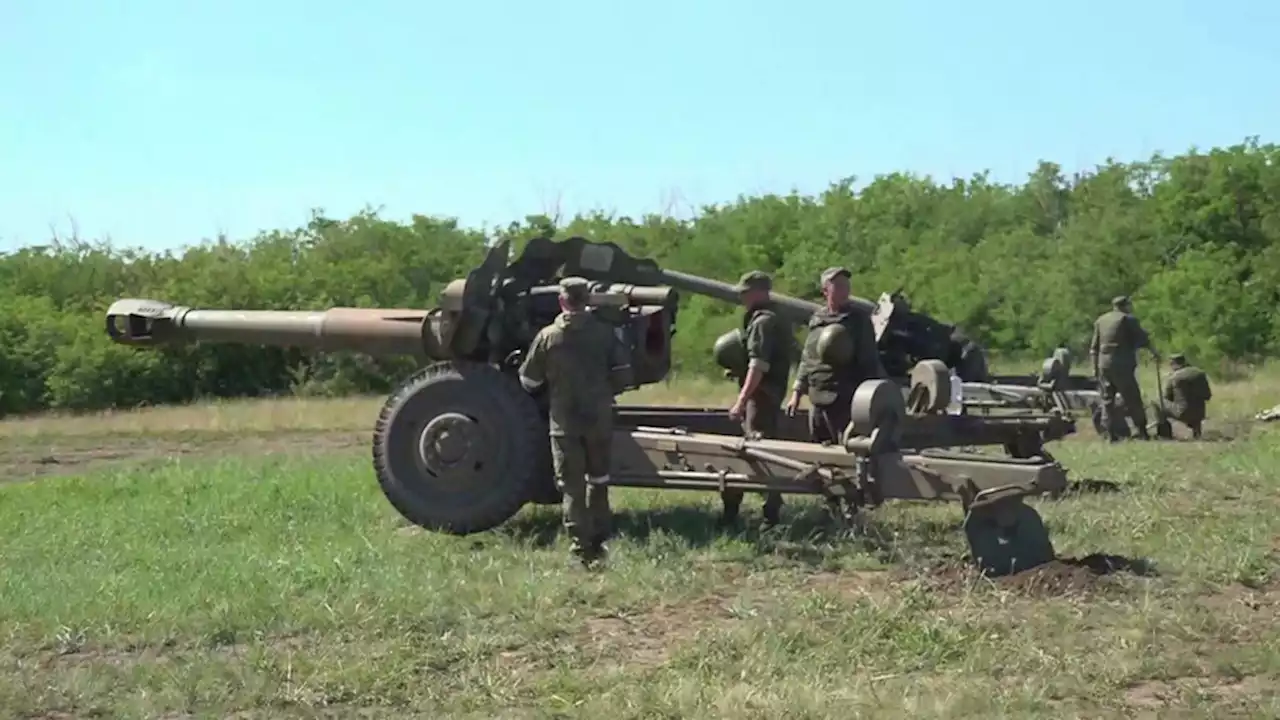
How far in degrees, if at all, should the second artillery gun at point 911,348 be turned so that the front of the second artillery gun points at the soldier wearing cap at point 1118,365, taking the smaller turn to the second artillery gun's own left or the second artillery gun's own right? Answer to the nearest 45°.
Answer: approximately 135° to the second artillery gun's own right

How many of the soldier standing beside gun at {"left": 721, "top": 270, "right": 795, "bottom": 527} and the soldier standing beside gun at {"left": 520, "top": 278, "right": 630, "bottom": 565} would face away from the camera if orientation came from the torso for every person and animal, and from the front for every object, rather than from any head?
1

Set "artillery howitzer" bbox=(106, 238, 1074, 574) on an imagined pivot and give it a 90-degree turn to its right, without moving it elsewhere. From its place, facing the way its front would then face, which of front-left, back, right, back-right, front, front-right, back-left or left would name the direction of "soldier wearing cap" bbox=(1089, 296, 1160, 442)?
front-right

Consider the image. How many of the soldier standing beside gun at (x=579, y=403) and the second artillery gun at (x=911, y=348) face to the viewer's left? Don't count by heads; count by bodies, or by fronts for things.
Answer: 1

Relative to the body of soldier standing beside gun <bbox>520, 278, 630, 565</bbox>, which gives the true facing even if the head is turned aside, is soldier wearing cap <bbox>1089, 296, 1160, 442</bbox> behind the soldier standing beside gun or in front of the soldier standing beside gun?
in front

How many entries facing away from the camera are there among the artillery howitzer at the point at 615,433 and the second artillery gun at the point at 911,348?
0

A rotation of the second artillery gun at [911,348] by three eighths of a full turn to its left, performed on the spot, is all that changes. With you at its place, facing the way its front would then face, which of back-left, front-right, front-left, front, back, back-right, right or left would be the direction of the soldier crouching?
left

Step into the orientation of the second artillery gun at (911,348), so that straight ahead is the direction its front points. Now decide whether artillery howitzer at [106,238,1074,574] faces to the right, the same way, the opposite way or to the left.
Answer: the same way

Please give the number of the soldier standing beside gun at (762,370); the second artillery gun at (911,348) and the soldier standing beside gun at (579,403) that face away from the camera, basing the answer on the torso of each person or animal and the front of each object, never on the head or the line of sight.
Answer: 1

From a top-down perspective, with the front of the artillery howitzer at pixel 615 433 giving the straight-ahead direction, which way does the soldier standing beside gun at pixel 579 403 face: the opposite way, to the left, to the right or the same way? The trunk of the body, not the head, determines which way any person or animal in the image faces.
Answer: to the right

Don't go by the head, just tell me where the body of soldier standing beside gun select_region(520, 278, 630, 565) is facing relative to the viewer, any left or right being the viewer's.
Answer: facing away from the viewer

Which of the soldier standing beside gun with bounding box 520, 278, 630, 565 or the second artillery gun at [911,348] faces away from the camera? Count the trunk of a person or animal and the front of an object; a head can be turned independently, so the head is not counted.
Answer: the soldier standing beside gun

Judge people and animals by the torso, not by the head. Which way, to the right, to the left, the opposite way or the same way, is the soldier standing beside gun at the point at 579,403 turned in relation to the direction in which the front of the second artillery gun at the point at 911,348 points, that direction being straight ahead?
to the right

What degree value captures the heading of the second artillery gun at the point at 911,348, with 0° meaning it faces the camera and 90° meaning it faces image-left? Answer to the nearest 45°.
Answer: approximately 90°

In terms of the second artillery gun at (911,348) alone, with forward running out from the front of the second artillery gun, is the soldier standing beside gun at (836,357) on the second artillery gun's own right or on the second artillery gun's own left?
on the second artillery gun's own left

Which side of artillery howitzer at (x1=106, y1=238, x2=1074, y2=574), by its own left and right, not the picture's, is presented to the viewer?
left

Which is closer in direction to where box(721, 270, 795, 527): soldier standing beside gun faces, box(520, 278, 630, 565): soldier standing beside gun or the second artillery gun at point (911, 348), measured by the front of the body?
the soldier standing beside gun
